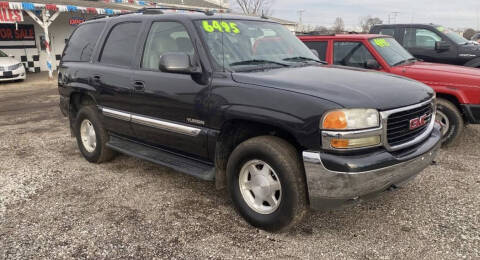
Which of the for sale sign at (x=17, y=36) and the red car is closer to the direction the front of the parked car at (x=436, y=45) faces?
the red car

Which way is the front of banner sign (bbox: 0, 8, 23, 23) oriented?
toward the camera

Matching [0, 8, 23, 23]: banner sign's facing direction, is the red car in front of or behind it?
in front

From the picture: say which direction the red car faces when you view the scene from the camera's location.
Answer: facing the viewer and to the right of the viewer

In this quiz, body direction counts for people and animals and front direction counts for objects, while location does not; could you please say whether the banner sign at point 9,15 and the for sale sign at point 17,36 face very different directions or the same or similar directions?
same or similar directions

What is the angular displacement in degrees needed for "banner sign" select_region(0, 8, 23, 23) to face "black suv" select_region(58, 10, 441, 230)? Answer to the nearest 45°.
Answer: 0° — it already faces it

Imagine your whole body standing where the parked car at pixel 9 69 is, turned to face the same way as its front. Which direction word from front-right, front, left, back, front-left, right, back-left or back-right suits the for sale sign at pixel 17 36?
back-left

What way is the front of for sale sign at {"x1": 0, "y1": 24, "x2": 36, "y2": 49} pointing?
toward the camera
